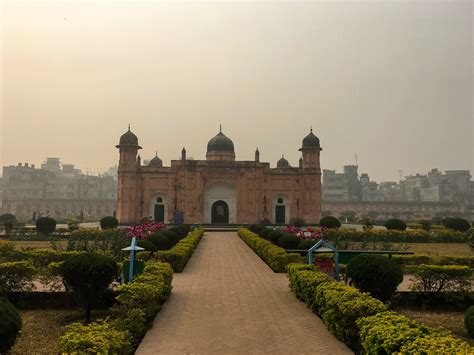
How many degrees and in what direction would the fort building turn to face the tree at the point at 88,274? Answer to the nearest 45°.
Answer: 0° — it already faces it

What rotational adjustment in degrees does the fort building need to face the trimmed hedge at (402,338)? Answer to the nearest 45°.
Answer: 0° — it already faces it

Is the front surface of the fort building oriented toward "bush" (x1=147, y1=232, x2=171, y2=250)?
yes

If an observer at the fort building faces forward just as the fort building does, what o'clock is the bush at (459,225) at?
The bush is roughly at 10 o'clock from the fort building.

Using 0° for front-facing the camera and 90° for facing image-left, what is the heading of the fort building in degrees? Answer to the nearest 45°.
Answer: approximately 0°

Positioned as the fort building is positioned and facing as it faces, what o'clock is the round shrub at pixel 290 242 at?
The round shrub is roughly at 12 o'clock from the fort building.

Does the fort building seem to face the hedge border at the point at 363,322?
yes

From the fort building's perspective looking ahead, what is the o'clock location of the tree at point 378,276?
The tree is roughly at 12 o'clock from the fort building.

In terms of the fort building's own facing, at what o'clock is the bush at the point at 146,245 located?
The bush is roughly at 12 o'clock from the fort building.

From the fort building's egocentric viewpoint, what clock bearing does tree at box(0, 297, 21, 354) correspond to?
The tree is roughly at 12 o'clock from the fort building.

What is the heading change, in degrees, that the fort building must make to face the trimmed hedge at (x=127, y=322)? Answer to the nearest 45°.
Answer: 0° — it already faces it
